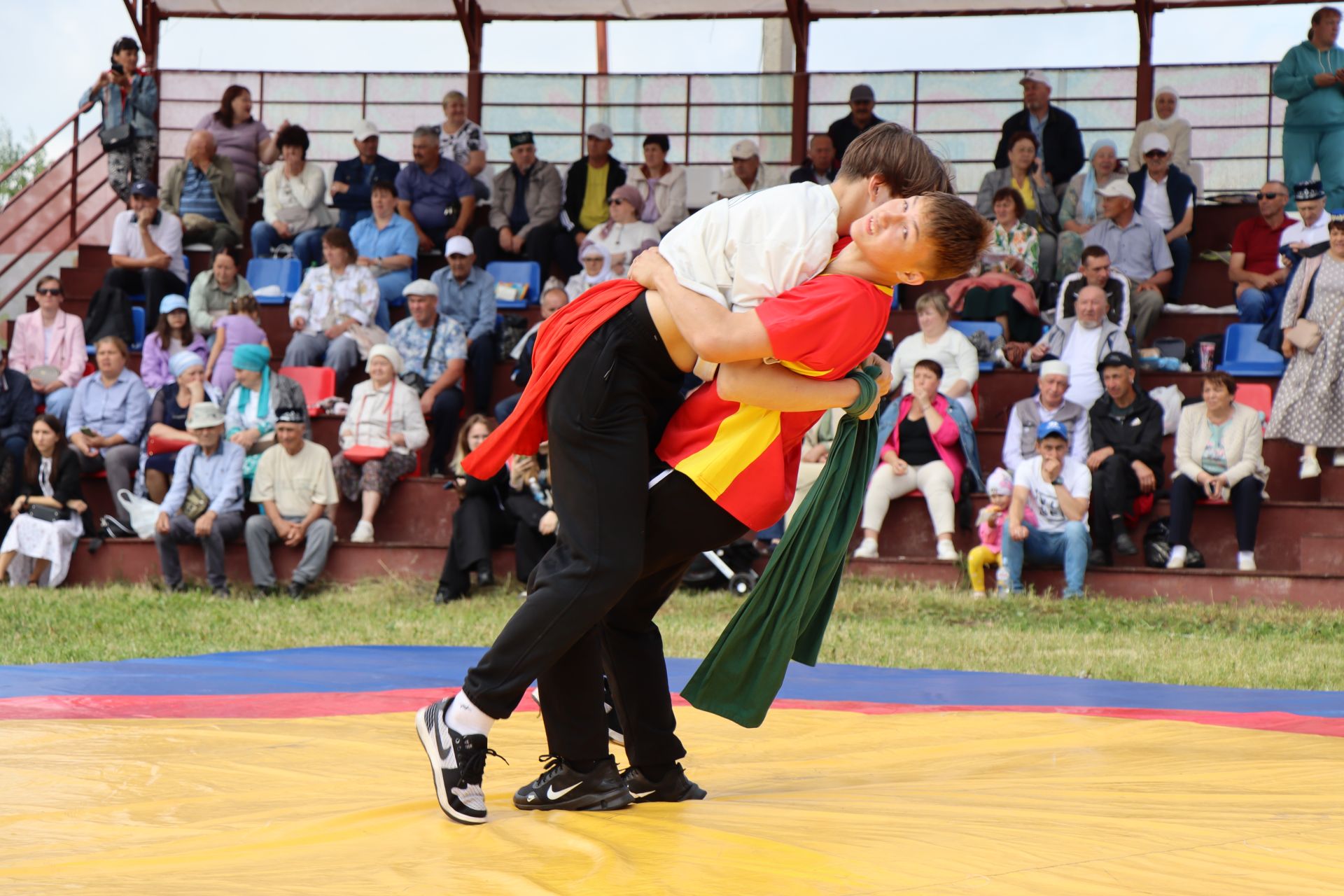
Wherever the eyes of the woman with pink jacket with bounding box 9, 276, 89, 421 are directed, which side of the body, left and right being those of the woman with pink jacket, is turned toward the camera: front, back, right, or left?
front

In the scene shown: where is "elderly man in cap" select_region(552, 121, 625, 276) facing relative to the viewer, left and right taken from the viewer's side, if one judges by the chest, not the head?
facing the viewer

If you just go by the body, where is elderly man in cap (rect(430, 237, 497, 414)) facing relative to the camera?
toward the camera

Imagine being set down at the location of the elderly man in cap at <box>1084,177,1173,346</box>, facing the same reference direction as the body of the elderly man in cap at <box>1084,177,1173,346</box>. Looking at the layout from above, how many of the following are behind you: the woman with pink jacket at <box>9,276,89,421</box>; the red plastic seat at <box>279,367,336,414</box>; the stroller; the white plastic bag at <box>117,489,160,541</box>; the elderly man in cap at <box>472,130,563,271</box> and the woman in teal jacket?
1

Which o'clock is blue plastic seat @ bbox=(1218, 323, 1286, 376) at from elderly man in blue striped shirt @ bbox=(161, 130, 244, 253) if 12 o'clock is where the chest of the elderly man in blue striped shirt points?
The blue plastic seat is roughly at 10 o'clock from the elderly man in blue striped shirt.

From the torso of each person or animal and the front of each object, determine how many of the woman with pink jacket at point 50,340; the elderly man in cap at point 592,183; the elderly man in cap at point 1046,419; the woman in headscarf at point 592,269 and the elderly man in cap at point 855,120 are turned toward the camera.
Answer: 5

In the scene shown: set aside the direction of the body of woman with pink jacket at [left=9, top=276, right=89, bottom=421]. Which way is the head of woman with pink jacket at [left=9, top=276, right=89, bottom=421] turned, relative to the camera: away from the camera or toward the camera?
toward the camera

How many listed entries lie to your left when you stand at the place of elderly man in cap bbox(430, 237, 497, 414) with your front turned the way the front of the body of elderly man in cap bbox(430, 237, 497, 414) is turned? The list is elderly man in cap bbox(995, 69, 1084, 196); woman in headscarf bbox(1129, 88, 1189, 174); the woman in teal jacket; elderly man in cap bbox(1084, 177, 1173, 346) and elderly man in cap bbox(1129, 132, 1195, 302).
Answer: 5

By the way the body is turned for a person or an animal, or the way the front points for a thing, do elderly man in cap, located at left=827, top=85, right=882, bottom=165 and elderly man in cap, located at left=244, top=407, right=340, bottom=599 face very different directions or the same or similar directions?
same or similar directions

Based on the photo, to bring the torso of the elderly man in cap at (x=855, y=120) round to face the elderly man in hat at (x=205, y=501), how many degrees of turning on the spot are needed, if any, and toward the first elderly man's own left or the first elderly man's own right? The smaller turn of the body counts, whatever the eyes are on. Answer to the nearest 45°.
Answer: approximately 45° to the first elderly man's own right

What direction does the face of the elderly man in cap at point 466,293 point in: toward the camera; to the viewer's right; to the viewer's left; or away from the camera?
toward the camera

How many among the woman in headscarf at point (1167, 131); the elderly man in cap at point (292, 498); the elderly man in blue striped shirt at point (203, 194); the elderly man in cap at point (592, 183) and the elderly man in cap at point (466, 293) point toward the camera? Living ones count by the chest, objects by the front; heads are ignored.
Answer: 5

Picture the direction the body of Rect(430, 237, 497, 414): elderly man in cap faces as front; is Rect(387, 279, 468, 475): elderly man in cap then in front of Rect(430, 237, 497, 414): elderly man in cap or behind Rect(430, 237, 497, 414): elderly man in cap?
in front

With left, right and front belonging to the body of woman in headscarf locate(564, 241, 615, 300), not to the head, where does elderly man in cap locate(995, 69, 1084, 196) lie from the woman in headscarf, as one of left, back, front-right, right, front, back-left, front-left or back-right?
left

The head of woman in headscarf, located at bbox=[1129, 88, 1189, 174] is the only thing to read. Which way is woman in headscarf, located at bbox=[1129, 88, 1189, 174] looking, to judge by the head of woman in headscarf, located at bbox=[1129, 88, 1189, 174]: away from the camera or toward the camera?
toward the camera

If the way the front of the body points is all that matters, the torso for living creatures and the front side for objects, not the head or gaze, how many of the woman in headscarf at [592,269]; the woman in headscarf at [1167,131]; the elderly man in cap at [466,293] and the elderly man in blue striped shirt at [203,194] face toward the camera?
4
